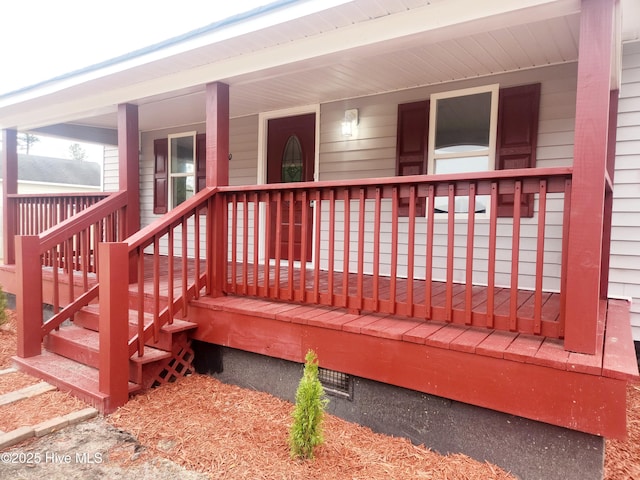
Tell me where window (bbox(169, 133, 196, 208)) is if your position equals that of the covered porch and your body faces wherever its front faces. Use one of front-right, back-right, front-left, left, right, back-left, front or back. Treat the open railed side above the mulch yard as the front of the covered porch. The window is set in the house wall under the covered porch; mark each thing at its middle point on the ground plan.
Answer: right

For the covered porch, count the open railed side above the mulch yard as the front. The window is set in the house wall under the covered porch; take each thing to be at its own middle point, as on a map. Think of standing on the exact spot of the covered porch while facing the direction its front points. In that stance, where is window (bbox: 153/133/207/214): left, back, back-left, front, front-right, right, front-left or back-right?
right

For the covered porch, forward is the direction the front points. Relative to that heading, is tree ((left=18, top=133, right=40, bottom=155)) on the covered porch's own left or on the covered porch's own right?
on the covered porch's own right

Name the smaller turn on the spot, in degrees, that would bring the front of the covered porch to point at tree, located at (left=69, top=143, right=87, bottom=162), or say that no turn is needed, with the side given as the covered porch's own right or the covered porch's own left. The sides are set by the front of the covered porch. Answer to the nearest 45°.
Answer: approximately 90° to the covered porch's own right

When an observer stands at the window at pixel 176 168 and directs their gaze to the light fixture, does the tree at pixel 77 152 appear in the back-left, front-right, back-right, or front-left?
back-left

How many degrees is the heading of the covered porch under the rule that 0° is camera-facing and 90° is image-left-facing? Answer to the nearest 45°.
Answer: approximately 45°
